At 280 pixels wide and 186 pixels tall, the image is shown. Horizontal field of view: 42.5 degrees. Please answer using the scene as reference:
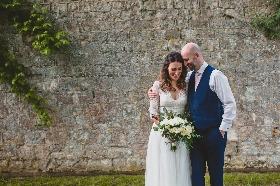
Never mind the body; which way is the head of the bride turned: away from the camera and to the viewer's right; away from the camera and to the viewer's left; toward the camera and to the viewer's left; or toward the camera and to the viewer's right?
toward the camera and to the viewer's right

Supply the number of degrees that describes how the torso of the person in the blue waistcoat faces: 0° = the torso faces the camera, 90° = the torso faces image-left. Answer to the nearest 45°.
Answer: approximately 45°

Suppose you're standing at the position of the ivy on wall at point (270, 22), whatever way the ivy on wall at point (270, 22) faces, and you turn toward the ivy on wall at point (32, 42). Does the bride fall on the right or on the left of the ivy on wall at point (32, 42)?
left

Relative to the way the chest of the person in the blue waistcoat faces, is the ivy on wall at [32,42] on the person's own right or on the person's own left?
on the person's own right

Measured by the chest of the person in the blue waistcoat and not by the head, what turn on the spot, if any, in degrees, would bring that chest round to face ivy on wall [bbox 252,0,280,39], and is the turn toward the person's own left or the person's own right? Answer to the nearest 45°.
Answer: approximately 180°
